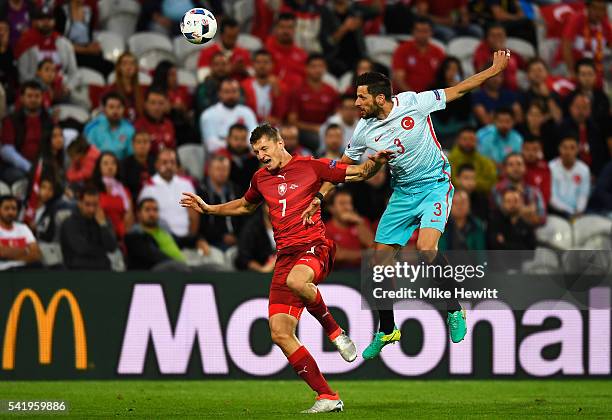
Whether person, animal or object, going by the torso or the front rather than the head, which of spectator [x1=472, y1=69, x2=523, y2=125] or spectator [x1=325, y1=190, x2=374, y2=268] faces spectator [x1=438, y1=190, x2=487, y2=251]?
spectator [x1=472, y1=69, x2=523, y2=125]

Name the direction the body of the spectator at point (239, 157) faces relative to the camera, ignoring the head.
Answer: toward the camera

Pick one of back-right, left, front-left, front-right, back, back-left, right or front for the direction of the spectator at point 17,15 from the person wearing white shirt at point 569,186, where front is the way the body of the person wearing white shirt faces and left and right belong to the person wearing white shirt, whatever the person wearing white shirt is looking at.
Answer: right

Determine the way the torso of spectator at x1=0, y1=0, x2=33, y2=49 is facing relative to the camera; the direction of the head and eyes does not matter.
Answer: toward the camera

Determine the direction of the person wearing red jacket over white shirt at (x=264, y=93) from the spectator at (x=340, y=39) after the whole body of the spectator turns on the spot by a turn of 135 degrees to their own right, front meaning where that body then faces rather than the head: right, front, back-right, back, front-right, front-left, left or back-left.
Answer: left

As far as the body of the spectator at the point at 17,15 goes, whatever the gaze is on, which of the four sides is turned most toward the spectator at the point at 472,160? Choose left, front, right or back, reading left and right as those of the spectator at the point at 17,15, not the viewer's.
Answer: left

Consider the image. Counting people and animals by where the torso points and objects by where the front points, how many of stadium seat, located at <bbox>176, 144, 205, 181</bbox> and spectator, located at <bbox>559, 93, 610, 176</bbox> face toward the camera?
2

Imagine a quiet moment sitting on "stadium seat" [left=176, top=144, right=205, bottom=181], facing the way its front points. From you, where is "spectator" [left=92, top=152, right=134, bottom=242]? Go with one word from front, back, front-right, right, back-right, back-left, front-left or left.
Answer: front-right

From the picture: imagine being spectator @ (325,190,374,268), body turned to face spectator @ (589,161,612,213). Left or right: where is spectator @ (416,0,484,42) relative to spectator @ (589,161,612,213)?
left

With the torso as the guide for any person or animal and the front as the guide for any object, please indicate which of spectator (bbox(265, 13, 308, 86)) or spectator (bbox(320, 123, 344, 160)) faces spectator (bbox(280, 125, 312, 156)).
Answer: spectator (bbox(265, 13, 308, 86))

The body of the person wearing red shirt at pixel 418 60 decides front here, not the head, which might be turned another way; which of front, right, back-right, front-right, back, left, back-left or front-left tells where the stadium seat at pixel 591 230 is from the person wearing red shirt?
front-left

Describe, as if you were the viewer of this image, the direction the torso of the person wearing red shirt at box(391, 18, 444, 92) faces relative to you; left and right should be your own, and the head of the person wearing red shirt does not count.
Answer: facing the viewer
